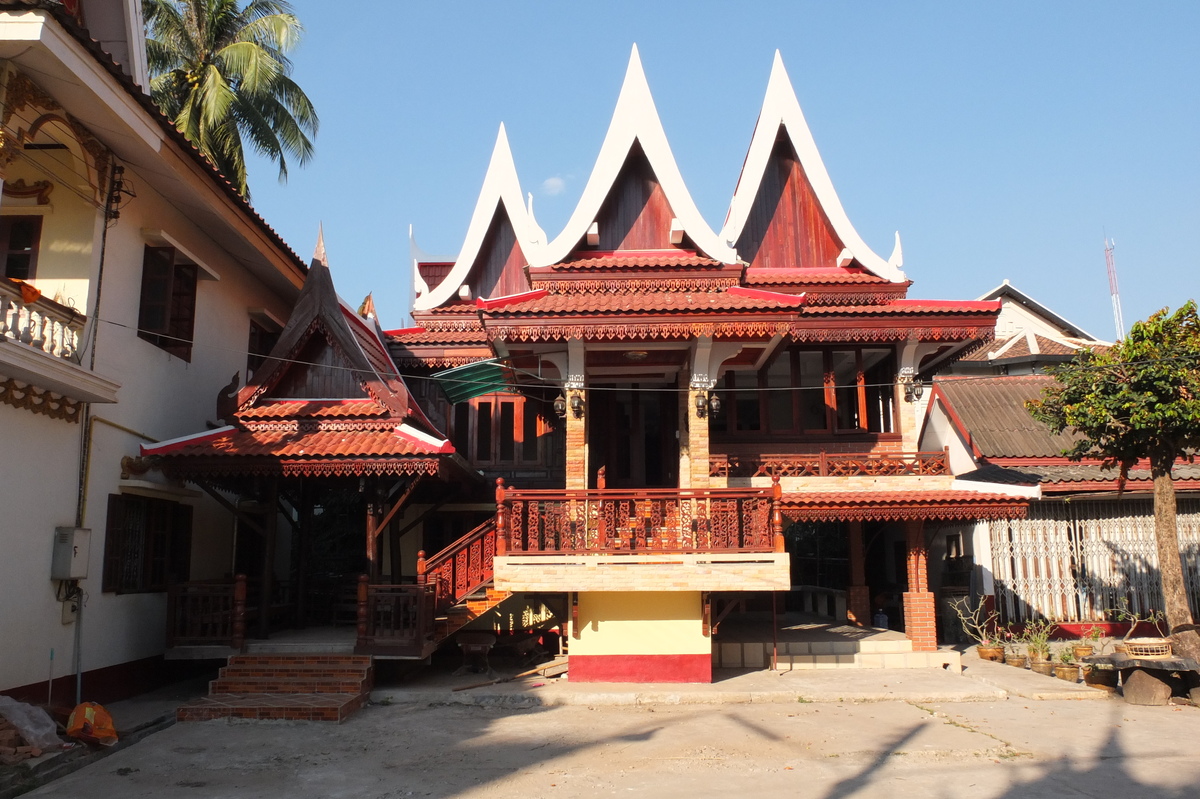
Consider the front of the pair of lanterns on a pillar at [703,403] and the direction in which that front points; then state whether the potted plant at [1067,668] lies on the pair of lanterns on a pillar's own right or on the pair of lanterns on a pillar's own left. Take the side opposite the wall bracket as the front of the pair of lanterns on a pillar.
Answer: on the pair of lanterns on a pillar's own left

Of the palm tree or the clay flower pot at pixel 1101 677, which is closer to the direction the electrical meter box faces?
the clay flower pot

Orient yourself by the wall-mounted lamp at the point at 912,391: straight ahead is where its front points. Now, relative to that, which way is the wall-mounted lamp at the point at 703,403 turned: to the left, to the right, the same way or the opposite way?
the same way

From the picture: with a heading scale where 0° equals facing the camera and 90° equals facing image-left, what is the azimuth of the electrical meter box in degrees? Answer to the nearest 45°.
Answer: approximately 315°

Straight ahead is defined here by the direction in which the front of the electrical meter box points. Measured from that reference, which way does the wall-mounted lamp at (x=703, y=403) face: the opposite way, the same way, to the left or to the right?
to the right

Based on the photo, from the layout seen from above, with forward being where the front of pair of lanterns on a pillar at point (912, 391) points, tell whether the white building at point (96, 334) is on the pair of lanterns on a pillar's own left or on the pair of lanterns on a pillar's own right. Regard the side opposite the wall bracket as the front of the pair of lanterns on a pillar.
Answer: on the pair of lanterns on a pillar's own right

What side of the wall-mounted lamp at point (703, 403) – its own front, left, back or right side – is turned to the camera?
front

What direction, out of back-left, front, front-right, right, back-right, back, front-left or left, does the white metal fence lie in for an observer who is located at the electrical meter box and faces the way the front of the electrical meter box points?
front-left

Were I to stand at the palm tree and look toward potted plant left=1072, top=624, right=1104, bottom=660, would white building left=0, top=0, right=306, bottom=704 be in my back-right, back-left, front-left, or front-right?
front-right

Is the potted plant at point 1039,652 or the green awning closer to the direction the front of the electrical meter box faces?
the potted plant

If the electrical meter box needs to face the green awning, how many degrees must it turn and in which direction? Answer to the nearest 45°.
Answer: approximately 45° to its left

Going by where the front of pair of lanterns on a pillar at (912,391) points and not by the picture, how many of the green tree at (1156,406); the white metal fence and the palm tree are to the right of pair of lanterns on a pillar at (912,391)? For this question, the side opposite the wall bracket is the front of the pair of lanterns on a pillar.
1

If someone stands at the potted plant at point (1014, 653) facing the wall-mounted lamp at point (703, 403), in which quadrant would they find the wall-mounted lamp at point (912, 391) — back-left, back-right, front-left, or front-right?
front-right

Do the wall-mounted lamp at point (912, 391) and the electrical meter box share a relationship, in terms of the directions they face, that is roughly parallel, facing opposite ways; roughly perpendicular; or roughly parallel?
roughly perpendicular
